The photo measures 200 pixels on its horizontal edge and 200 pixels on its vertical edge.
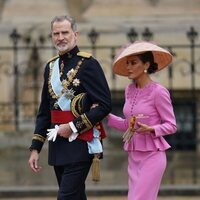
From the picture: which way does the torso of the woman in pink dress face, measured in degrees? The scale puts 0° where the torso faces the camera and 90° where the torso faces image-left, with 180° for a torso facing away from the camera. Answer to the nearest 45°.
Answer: approximately 45°

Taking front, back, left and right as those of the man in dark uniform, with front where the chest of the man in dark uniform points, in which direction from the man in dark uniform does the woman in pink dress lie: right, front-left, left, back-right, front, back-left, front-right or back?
back-left

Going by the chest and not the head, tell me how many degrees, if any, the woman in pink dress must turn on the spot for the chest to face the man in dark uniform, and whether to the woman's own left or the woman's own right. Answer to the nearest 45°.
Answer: approximately 45° to the woman's own right
